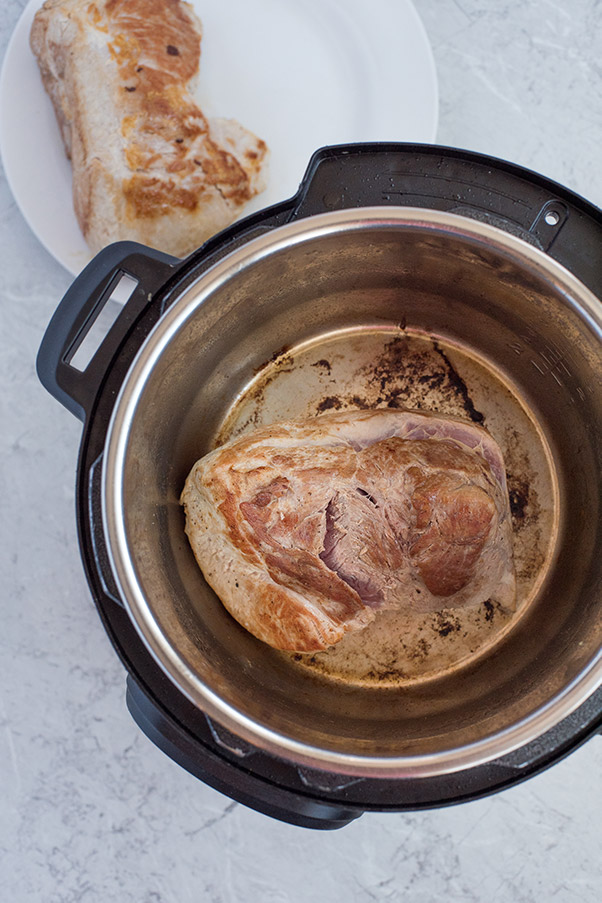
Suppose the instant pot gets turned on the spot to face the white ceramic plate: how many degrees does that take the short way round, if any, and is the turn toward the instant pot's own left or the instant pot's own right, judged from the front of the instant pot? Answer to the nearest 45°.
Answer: approximately 90° to the instant pot's own right

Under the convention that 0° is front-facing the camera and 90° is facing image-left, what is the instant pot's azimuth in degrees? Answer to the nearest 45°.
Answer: approximately 45°
